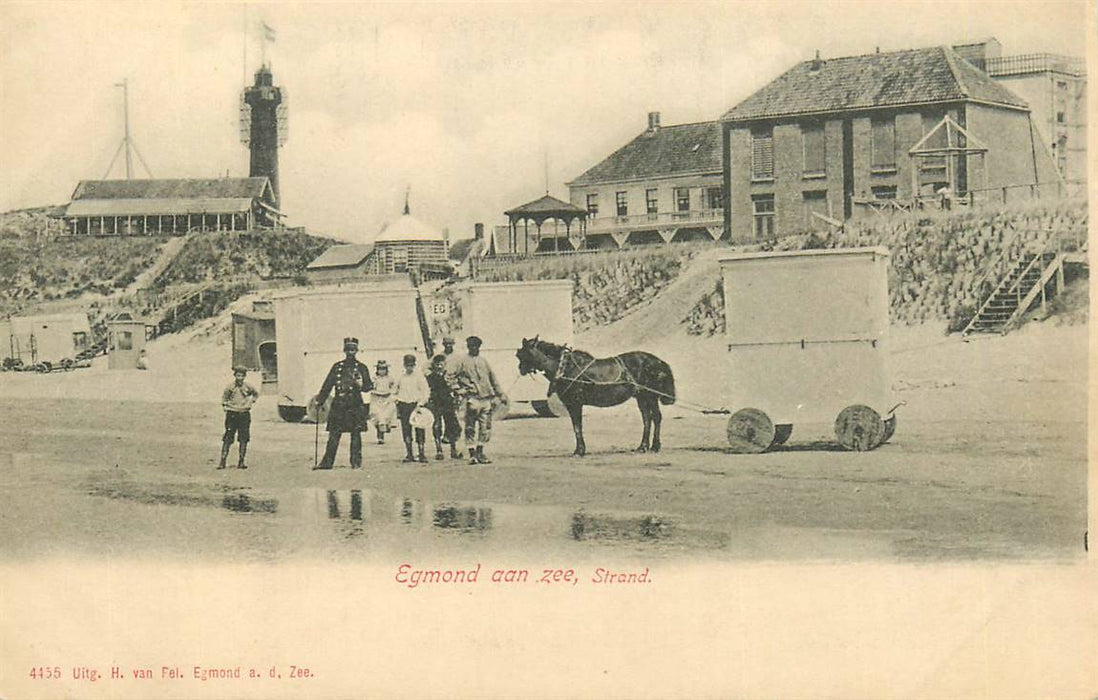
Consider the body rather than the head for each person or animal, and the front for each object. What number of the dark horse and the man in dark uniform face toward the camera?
1

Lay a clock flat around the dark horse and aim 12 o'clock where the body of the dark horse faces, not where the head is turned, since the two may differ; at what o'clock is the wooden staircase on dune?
The wooden staircase on dune is roughly at 4 o'clock from the dark horse.

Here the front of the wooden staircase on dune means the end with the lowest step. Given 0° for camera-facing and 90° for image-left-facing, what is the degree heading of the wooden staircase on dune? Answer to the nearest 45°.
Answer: approximately 45°

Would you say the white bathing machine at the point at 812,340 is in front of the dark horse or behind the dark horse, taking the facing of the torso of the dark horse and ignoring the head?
behind

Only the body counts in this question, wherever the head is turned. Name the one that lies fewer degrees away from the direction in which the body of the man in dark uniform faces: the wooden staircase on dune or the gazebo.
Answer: the wooden staircase on dune

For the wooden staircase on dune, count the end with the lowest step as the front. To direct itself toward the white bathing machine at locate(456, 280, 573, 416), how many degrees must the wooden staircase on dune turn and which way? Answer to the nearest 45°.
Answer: approximately 45° to its right

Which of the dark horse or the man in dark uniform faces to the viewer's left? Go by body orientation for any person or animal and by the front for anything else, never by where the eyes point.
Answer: the dark horse

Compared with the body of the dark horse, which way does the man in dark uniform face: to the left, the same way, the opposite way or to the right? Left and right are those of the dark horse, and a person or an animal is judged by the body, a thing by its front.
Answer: to the left

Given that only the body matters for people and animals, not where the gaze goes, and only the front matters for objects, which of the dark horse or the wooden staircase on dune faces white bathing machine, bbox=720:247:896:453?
the wooden staircase on dune

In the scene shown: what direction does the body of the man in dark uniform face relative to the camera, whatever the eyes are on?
toward the camera

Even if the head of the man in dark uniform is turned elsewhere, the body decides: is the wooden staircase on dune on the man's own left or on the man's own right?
on the man's own left

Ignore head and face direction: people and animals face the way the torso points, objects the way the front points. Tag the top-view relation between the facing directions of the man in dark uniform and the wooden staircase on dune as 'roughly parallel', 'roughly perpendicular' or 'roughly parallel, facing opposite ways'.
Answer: roughly perpendicular

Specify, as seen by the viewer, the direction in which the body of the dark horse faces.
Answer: to the viewer's left

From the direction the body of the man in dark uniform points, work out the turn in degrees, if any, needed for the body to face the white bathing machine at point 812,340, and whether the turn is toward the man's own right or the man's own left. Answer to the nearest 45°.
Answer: approximately 90° to the man's own left
